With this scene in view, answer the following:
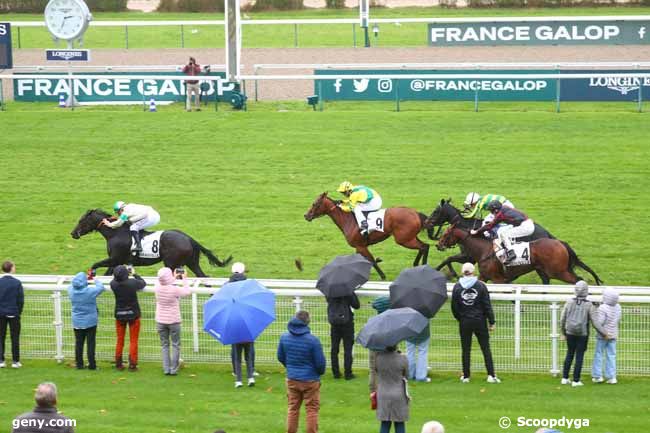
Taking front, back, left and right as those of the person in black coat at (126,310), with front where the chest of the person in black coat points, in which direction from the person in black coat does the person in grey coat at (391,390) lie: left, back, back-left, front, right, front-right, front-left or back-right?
back-right

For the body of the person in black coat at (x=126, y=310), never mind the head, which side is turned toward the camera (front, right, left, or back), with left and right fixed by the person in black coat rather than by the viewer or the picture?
back

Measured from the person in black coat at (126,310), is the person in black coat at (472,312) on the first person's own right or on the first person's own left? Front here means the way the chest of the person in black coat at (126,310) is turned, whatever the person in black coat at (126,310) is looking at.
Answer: on the first person's own right

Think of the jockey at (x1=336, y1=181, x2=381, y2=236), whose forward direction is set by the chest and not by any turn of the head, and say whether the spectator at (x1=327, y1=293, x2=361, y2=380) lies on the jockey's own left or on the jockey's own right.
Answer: on the jockey's own left

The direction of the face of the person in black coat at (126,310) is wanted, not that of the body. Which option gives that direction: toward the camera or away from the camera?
away from the camera

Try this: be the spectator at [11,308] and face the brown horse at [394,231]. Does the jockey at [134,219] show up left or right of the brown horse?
left

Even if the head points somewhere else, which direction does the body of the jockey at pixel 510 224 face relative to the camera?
to the viewer's left

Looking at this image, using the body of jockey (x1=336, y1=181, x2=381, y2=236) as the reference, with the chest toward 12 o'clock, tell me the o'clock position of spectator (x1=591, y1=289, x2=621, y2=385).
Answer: The spectator is roughly at 8 o'clock from the jockey.

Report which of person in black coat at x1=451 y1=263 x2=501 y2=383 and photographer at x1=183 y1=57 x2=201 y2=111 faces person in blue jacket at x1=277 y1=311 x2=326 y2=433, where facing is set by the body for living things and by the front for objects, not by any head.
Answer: the photographer

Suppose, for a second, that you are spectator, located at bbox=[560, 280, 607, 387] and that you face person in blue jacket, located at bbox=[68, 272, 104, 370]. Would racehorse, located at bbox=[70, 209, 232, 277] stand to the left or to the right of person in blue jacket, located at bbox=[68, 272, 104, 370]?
right

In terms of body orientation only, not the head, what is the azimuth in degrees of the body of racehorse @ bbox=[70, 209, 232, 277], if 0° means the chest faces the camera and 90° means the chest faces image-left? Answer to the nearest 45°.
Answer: approximately 90°

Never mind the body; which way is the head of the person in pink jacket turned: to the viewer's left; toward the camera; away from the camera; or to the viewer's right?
away from the camera

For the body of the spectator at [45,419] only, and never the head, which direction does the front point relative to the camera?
away from the camera

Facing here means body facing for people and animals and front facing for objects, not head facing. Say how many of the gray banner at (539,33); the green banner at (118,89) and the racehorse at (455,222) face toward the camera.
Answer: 2

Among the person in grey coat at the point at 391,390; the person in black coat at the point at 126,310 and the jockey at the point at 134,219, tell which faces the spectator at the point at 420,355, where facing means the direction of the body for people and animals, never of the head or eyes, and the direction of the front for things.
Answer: the person in grey coat

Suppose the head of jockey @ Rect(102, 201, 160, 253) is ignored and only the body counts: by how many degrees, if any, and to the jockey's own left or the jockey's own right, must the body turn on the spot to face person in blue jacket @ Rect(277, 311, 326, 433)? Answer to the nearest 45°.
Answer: approximately 90° to the jockey's own left
